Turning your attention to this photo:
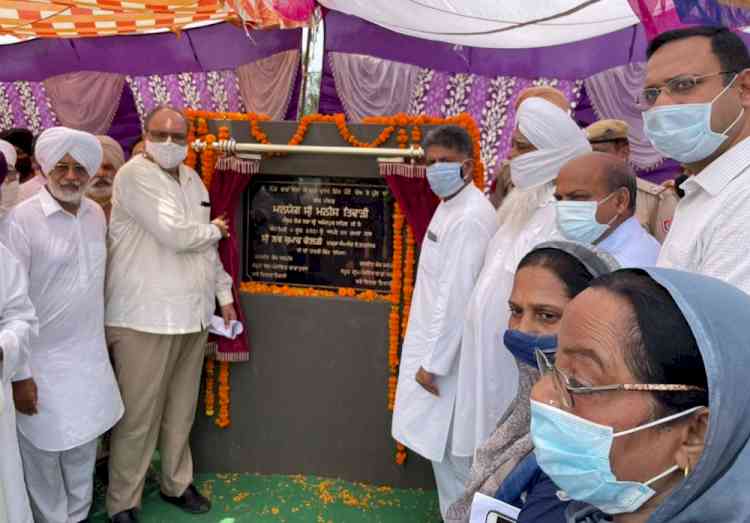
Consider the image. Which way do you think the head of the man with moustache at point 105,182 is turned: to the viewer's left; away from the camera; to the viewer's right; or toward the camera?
toward the camera

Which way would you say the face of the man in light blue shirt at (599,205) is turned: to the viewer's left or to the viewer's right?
to the viewer's left

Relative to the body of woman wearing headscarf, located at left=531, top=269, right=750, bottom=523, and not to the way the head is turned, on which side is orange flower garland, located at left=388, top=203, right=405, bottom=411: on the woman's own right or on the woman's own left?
on the woman's own right

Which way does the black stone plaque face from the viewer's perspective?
toward the camera

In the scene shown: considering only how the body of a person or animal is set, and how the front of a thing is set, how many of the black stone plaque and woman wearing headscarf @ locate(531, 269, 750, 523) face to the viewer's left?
1

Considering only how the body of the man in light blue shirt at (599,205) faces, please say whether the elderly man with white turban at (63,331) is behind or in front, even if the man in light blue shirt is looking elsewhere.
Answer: in front

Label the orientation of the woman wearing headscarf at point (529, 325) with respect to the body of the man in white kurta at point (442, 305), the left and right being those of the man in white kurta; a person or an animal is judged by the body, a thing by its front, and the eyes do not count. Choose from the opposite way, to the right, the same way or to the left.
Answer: the same way

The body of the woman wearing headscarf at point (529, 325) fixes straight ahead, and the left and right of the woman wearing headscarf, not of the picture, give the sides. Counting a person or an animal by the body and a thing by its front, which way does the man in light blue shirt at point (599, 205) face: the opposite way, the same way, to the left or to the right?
the same way

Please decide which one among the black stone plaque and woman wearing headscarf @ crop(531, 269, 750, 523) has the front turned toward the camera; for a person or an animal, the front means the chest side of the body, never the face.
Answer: the black stone plaque

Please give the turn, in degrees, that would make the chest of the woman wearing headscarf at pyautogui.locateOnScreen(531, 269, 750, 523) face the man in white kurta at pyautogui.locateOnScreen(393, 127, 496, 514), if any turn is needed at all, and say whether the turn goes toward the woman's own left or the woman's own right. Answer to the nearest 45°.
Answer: approximately 45° to the woman's own right

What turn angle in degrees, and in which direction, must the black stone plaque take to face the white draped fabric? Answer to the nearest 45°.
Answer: approximately 135° to its left

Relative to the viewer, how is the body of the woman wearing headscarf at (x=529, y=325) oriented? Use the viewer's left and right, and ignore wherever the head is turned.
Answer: facing the viewer and to the left of the viewer

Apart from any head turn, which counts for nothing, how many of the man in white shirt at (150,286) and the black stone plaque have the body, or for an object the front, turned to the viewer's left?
0
